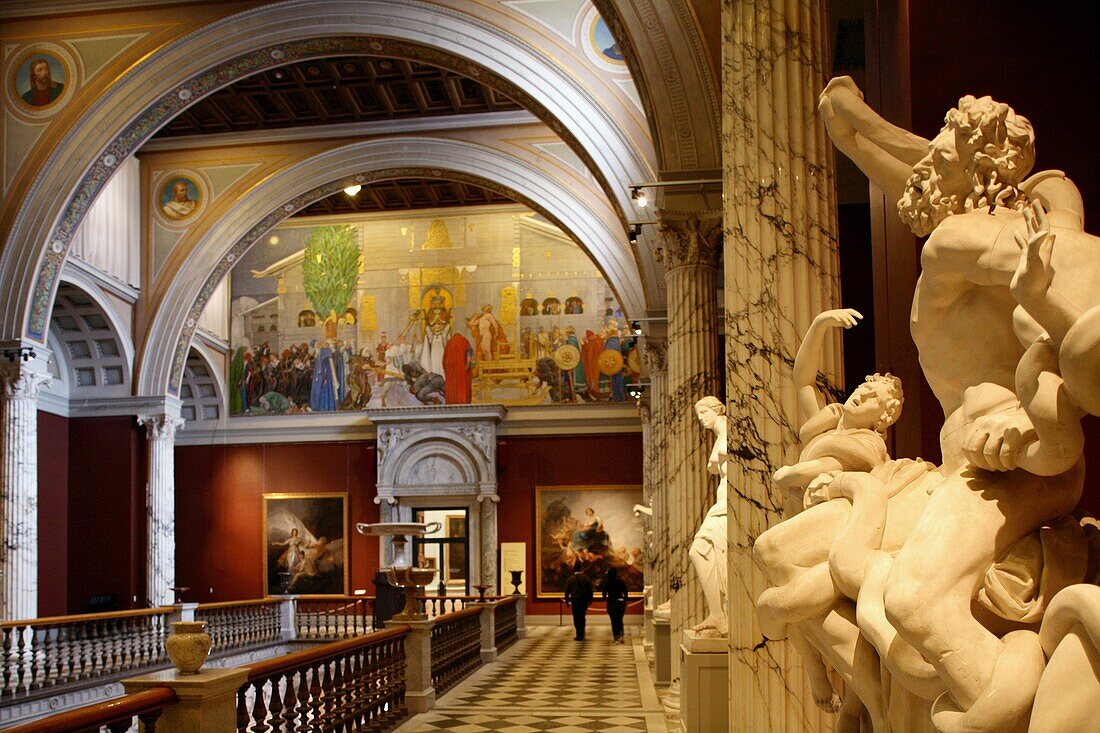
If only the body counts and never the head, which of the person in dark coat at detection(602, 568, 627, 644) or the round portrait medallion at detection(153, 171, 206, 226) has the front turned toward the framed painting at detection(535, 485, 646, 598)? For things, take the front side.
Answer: the person in dark coat

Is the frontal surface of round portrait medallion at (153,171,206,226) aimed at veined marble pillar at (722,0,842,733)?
yes

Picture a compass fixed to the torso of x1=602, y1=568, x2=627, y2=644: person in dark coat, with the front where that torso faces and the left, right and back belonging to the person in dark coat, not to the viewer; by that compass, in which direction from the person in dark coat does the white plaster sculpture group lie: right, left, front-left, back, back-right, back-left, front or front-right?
back

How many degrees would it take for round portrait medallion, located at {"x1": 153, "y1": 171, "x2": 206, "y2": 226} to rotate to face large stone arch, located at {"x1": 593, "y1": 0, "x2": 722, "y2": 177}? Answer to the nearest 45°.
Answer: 0° — it already faces it

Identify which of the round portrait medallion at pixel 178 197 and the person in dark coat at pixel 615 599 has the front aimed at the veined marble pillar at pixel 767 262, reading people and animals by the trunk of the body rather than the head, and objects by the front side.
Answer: the round portrait medallion

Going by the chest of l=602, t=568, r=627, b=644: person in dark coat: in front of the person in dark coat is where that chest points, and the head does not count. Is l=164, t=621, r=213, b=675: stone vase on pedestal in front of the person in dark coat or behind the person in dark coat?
behind

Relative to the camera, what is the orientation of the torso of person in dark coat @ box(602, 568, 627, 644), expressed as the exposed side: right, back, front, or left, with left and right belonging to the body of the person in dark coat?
back

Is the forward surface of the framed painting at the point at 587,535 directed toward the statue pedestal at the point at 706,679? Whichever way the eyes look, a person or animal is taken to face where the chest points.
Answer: yes

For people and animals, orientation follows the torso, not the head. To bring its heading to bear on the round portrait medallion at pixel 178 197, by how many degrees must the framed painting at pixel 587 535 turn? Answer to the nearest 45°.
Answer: approximately 45° to its right

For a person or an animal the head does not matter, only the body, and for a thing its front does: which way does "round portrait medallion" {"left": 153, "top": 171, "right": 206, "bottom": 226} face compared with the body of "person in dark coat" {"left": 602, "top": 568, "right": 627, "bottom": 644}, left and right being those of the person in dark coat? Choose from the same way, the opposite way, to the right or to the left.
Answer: the opposite way
